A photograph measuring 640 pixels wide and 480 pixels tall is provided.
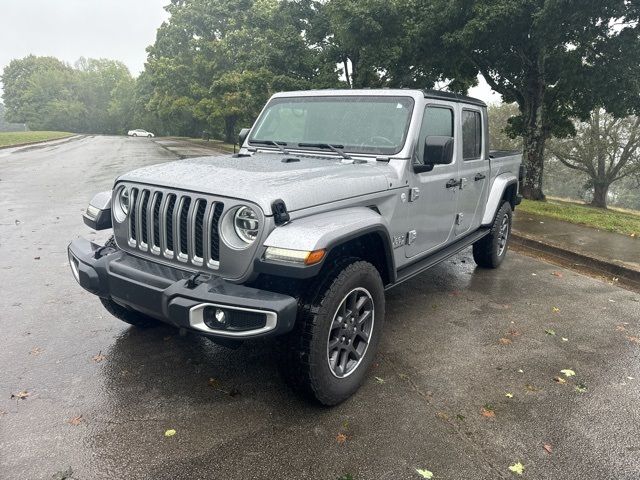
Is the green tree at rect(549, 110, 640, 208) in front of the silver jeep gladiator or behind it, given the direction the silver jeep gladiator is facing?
behind

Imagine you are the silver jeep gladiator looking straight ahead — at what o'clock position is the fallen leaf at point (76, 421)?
The fallen leaf is roughly at 1 o'clock from the silver jeep gladiator.

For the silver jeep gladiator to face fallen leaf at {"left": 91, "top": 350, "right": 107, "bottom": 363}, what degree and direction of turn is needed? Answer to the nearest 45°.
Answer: approximately 45° to its right

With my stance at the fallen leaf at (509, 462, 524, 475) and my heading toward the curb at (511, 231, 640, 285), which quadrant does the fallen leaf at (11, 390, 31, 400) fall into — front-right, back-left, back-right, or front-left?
back-left

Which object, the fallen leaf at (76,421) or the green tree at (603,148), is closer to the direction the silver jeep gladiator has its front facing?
the fallen leaf

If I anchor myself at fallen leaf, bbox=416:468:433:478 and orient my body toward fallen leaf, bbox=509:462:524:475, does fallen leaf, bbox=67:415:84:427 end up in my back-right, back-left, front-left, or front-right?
back-left

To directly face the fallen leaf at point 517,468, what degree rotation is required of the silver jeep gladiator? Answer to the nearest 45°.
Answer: approximately 90° to its left

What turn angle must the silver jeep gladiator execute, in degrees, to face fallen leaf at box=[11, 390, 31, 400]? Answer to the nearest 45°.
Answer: approximately 45° to its right

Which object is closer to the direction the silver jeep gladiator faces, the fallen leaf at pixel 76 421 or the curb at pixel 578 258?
the fallen leaf

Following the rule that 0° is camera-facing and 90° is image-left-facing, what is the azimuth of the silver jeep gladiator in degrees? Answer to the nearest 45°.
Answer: approximately 45°

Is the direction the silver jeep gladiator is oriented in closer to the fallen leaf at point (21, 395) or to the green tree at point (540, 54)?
the fallen leaf
